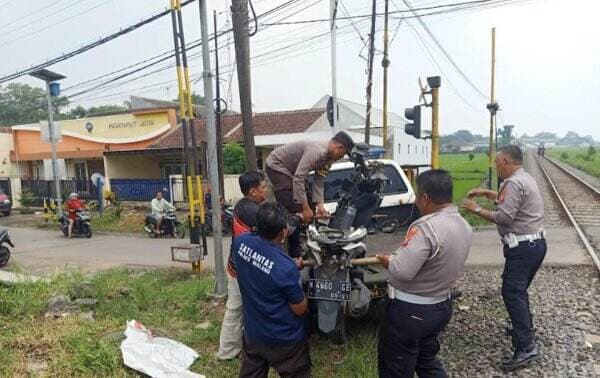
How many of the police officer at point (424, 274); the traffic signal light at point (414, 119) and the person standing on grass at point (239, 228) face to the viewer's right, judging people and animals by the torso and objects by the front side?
1

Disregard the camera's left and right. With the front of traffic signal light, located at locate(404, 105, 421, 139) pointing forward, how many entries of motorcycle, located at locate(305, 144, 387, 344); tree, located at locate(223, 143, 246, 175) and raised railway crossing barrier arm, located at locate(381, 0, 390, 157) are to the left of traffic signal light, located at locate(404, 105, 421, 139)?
1

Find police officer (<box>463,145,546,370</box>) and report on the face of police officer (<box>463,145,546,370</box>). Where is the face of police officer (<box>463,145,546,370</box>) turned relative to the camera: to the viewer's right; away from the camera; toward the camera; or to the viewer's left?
to the viewer's left

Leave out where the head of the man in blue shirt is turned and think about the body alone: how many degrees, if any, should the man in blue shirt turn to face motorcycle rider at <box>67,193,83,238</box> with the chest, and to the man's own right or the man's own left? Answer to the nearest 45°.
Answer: approximately 90° to the man's own left

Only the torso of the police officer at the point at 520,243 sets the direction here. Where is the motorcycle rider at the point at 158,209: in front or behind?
in front

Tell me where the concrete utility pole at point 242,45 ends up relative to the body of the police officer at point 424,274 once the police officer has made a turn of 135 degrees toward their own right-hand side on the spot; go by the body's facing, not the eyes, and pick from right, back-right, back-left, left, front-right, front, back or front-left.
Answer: back-left

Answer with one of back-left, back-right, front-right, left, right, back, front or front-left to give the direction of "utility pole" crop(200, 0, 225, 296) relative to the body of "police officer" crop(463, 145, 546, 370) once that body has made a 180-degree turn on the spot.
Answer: back

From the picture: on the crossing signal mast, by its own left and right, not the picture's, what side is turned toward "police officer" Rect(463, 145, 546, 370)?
left

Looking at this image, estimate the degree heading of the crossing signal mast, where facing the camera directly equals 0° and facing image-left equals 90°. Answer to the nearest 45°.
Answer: approximately 90°

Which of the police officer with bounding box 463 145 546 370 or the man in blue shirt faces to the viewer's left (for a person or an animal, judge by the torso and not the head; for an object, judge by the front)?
the police officer

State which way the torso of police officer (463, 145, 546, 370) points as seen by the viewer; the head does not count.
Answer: to the viewer's left

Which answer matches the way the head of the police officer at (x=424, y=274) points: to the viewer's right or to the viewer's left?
to the viewer's left

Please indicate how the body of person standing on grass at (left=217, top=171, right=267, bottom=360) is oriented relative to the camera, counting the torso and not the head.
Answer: to the viewer's right

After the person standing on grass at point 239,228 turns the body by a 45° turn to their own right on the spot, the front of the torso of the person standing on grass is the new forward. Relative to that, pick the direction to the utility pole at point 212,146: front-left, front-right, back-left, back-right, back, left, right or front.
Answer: back-left

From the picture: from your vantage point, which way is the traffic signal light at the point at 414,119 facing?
to the viewer's left
